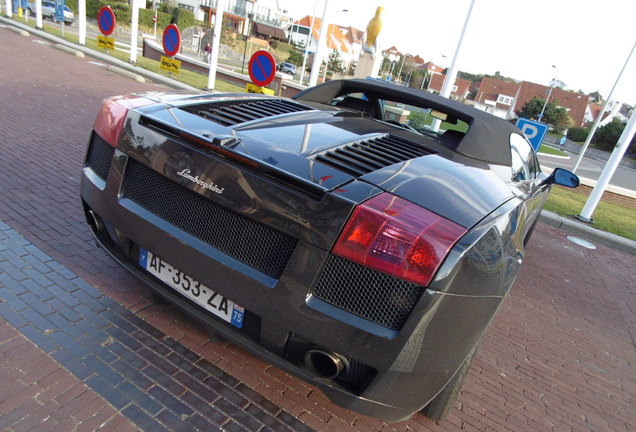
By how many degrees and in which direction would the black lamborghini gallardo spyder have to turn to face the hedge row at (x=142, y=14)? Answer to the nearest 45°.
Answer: approximately 90° to its left

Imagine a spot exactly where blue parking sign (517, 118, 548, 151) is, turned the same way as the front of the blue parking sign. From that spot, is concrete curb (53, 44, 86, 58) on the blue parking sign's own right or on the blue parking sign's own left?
on the blue parking sign's own right

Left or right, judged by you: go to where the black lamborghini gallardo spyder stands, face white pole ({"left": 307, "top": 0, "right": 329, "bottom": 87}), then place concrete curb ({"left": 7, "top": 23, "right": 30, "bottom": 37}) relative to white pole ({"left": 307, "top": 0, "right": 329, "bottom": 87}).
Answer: left

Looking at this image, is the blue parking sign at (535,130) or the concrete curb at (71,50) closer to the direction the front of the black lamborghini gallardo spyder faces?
the blue parking sign

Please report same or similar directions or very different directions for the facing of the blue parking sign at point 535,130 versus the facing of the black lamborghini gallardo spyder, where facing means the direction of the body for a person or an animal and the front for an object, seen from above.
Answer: very different directions

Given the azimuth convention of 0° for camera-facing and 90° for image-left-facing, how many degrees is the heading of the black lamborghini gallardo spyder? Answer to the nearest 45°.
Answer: approximately 225°

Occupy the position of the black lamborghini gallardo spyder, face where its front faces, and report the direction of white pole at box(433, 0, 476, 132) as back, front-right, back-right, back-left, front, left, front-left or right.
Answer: front-left

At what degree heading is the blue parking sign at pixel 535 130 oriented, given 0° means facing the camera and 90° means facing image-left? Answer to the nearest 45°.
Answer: approximately 0°

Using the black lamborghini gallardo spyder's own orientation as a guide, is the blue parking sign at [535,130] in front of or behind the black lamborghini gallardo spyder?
in front
